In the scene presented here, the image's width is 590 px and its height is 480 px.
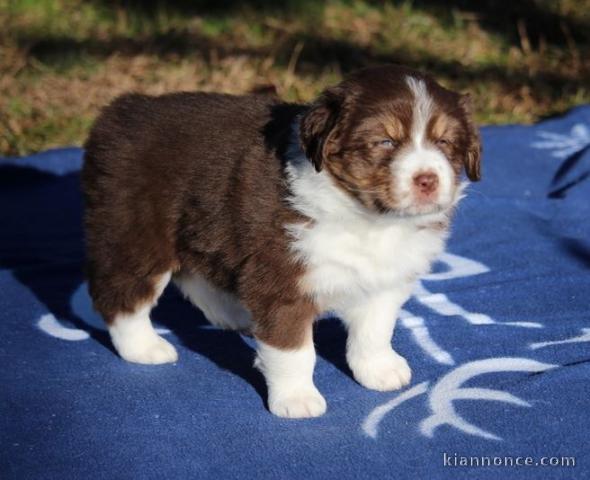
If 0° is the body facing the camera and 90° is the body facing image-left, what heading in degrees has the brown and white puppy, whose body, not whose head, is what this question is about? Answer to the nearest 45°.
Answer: approximately 315°
